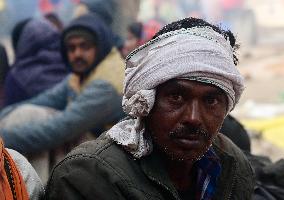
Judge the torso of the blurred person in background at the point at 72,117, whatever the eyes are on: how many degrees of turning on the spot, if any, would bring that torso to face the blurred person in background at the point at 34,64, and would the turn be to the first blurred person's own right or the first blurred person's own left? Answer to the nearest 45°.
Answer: approximately 135° to the first blurred person's own right

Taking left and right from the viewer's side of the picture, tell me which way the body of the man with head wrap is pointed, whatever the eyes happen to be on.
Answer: facing the viewer and to the right of the viewer

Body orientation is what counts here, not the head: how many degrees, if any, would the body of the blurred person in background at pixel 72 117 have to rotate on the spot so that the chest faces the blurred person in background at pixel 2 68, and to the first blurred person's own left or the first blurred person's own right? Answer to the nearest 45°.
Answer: approximately 90° to the first blurred person's own right

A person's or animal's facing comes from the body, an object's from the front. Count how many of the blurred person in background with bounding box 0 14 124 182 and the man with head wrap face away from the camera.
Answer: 0

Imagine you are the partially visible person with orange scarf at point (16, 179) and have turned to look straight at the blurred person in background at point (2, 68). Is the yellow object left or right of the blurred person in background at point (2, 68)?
right

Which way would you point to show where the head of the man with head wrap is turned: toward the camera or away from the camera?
toward the camera

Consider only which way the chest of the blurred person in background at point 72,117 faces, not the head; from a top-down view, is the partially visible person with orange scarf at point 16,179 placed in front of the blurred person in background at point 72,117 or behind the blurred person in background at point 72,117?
in front

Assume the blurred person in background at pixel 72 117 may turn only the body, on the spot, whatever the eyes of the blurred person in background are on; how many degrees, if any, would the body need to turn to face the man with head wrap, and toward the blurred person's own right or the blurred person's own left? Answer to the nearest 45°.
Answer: approximately 45° to the blurred person's own left
